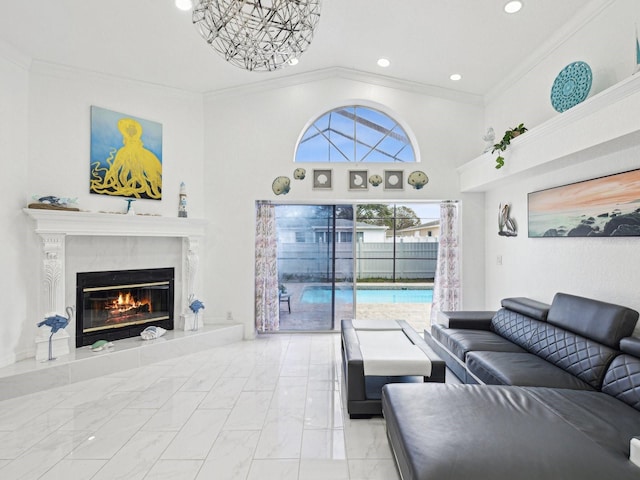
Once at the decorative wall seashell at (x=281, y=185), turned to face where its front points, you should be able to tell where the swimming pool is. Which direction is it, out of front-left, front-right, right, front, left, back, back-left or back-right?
back-left

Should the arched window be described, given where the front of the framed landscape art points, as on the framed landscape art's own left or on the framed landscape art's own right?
on the framed landscape art's own right

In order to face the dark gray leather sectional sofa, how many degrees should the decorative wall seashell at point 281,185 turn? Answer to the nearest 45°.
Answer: approximately 45° to its left

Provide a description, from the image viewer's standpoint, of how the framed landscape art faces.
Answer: facing the viewer and to the left of the viewer

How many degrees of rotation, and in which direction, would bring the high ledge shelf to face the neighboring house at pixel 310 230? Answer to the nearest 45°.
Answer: approximately 45° to its right

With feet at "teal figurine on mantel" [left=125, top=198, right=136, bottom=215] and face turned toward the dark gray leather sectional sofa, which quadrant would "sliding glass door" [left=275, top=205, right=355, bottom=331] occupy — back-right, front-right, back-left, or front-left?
front-left

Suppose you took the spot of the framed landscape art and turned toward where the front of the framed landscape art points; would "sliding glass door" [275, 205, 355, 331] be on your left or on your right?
on your right

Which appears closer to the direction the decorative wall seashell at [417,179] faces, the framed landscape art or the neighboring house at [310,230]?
the framed landscape art

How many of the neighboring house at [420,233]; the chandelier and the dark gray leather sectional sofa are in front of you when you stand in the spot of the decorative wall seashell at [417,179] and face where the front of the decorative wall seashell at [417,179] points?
2

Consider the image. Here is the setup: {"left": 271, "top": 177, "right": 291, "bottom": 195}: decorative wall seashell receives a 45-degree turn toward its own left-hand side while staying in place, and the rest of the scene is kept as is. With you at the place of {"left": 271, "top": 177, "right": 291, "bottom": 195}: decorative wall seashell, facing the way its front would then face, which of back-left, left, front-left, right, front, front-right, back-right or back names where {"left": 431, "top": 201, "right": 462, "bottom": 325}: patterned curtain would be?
front-left

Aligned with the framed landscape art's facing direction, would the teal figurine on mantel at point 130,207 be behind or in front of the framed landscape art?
in front

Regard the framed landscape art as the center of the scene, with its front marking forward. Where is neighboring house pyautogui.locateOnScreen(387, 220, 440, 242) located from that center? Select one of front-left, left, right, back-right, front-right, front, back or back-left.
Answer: right

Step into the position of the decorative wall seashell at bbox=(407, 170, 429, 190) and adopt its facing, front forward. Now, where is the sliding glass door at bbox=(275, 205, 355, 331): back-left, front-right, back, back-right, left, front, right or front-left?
right

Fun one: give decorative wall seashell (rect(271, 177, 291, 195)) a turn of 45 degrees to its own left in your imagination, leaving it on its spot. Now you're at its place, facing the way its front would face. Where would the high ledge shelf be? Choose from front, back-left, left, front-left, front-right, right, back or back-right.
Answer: front

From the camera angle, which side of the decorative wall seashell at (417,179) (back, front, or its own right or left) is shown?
front

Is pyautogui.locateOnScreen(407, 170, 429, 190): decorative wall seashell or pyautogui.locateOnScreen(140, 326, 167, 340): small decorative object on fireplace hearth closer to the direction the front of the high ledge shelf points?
the small decorative object on fireplace hearth

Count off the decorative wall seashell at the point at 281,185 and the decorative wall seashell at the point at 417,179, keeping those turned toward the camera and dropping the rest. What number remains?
2
